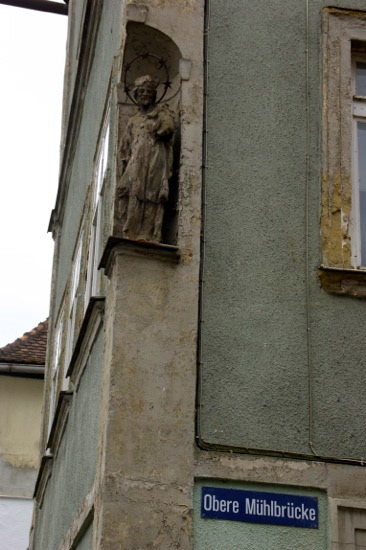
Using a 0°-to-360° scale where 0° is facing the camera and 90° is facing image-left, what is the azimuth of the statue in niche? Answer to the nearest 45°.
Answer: approximately 0°
